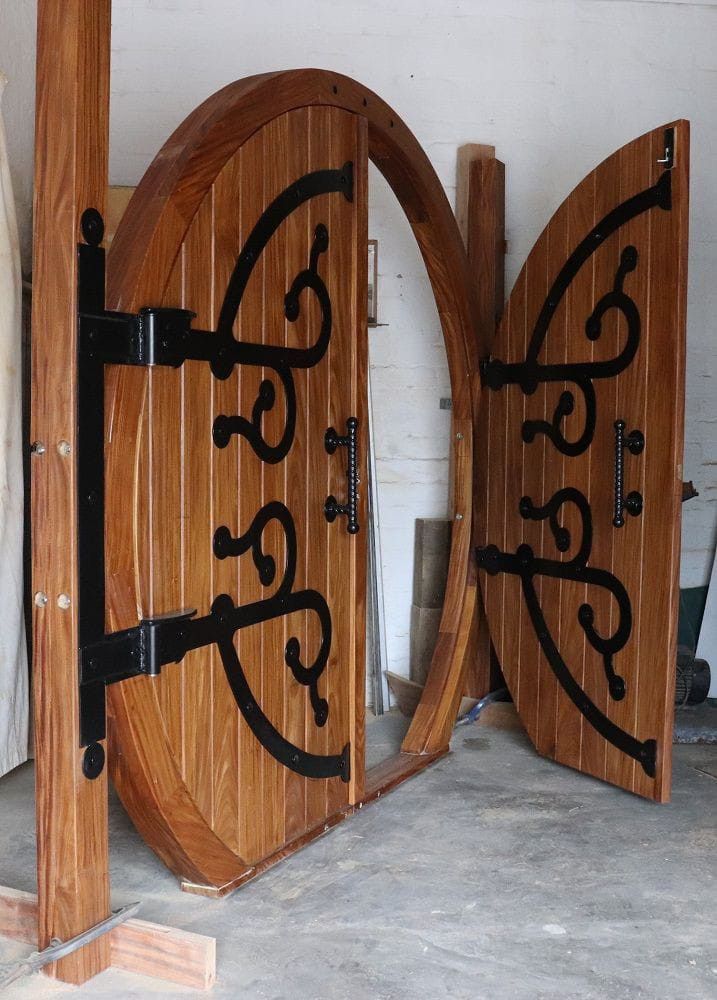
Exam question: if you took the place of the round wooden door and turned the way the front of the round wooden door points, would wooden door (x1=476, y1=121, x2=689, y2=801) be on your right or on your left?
on your left

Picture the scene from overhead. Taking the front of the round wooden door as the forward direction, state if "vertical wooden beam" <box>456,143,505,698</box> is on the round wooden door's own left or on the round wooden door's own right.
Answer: on the round wooden door's own left

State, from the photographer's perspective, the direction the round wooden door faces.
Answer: facing the viewer and to the right of the viewer
